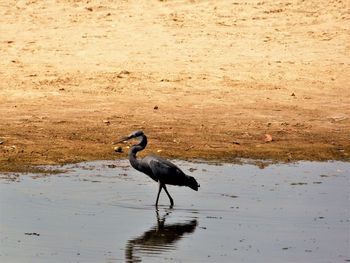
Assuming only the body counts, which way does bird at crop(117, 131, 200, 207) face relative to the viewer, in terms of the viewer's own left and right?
facing to the left of the viewer
